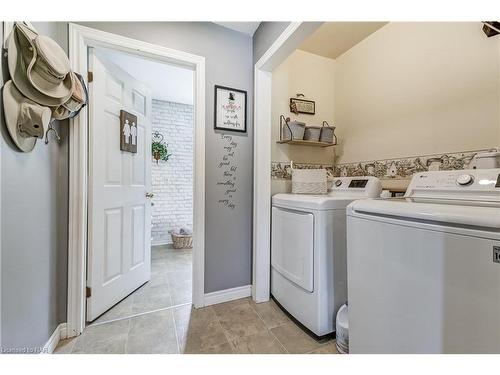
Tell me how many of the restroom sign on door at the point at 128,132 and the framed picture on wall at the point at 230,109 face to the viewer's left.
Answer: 0

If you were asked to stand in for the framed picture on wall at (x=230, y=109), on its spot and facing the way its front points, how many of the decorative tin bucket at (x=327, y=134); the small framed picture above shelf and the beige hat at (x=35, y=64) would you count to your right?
1

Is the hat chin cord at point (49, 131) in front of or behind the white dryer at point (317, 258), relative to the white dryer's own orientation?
in front

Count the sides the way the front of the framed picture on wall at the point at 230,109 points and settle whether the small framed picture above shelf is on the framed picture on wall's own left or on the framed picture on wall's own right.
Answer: on the framed picture on wall's own left

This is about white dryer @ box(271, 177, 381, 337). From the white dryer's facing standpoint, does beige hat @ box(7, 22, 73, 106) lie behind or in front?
in front

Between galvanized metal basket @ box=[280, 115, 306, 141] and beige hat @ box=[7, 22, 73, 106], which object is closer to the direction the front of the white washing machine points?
the beige hat

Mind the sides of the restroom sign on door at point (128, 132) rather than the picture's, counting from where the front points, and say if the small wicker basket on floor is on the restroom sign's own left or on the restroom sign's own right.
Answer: on the restroom sign's own left

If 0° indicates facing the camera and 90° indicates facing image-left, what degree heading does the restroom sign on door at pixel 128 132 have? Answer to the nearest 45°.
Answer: approximately 315°

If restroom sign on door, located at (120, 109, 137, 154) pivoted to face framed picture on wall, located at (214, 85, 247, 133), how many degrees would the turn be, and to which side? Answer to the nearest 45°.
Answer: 0° — it already faces it

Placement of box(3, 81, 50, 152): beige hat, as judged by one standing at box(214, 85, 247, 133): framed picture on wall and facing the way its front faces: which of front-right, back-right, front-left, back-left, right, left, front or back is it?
right
